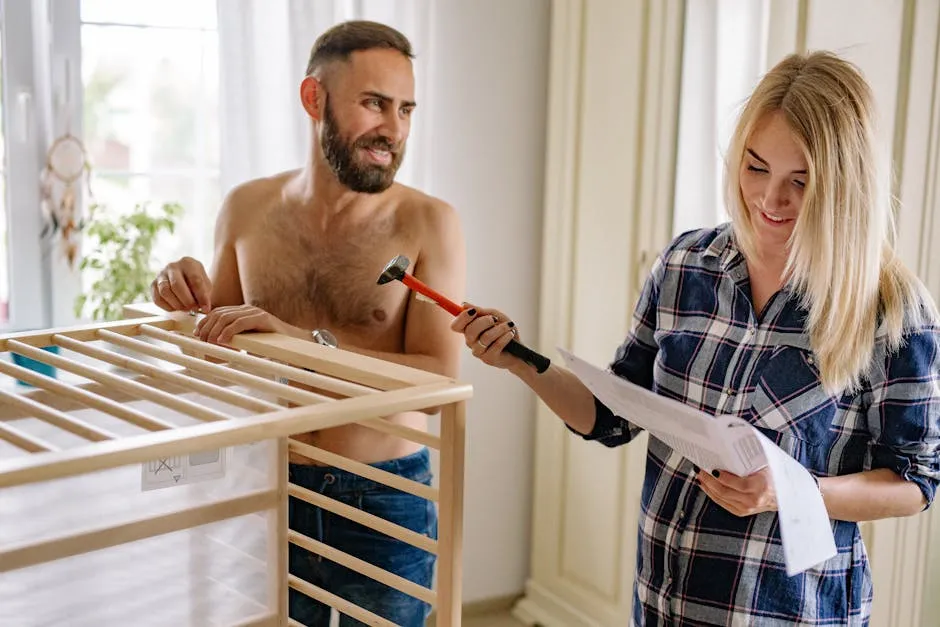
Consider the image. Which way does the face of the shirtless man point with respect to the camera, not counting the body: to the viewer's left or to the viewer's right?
to the viewer's right

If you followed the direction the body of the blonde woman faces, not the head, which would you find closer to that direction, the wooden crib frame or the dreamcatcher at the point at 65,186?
the wooden crib frame

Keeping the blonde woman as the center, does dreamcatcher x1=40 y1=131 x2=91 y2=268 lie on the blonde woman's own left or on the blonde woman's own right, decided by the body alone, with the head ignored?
on the blonde woman's own right

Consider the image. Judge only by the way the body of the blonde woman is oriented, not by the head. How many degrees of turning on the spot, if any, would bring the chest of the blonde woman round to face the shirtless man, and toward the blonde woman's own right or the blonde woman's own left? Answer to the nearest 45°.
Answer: approximately 90° to the blonde woman's own right

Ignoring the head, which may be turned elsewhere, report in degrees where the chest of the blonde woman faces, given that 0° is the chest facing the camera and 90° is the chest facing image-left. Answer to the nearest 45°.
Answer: approximately 45°

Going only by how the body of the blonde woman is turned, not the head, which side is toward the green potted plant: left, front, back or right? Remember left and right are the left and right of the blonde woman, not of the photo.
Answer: right

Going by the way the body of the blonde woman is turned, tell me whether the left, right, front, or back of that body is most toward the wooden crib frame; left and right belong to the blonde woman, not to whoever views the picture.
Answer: front
